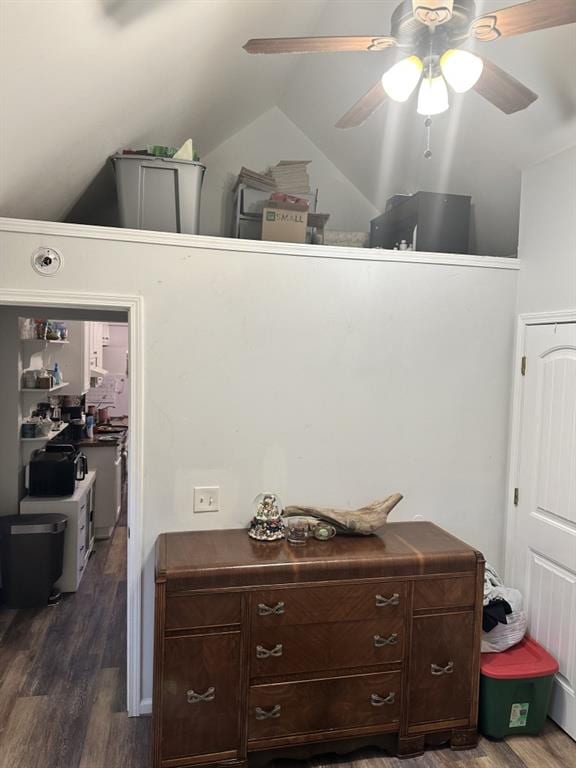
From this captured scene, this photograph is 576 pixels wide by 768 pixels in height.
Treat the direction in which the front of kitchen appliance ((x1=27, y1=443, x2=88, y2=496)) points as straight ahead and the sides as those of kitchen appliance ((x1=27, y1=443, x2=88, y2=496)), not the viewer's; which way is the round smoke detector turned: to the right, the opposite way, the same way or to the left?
to the right

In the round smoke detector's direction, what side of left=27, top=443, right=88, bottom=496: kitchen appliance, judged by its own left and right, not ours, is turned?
right

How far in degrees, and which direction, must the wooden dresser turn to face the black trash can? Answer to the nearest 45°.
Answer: approximately 135° to its right

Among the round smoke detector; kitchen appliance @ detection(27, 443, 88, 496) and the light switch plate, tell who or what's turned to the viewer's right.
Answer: the kitchen appliance

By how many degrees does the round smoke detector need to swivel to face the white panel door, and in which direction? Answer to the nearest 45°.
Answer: approximately 90° to its left

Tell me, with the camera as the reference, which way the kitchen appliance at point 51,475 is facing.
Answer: facing to the right of the viewer

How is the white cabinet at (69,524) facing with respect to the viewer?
to the viewer's right

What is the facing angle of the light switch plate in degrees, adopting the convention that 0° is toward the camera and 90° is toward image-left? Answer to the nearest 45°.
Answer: approximately 0°
